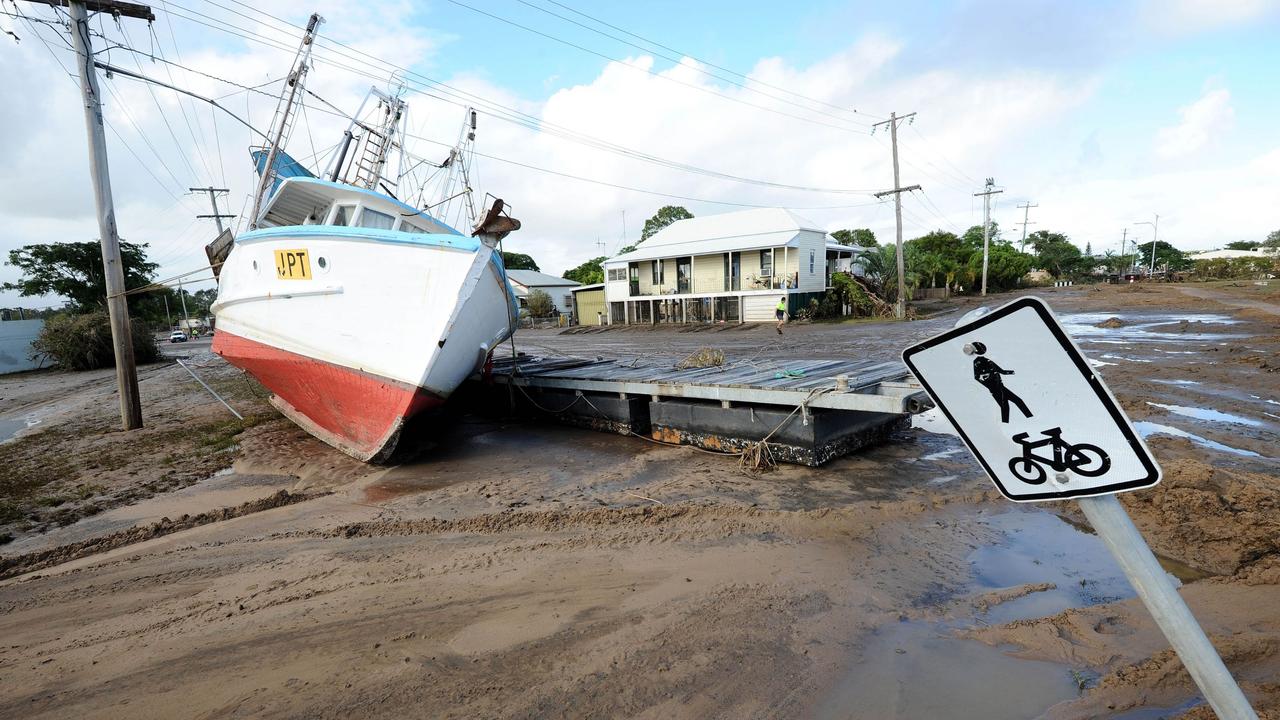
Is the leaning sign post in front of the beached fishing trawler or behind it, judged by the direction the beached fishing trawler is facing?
in front

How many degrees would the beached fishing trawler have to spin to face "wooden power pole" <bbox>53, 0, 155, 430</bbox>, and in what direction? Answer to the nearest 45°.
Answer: approximately 180°

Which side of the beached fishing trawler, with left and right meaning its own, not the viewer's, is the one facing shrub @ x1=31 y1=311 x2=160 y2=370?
back

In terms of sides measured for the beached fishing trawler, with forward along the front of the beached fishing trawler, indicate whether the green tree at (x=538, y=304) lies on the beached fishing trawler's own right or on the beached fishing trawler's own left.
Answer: on the beached fishing trawler's own left

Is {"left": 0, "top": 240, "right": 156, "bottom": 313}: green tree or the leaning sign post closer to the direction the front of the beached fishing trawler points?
the leaning sign post

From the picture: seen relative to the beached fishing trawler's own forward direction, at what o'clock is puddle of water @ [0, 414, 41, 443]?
The puddle of water is roughly at 6 o'clock from the beached fishing trawler.

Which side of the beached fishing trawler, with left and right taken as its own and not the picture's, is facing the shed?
left
